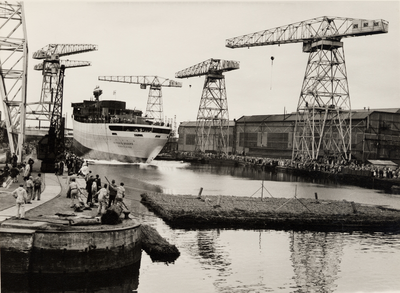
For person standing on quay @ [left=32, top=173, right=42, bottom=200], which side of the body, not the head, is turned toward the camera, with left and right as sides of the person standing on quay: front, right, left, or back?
back

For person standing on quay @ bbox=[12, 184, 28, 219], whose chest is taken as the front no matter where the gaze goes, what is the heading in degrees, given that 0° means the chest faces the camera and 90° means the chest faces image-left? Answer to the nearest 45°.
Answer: approximately 180°

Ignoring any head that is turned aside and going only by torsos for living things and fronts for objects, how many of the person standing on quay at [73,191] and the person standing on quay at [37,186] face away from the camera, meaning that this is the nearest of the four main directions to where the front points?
2

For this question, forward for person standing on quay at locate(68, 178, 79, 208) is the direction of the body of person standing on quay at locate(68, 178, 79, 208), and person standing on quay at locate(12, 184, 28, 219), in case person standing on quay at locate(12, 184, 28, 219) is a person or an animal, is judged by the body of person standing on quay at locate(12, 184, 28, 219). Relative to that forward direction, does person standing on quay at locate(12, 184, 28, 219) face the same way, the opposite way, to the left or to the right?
the same way

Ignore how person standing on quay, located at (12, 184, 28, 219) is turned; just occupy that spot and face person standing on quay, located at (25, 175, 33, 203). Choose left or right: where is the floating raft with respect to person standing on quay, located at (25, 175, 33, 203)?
right

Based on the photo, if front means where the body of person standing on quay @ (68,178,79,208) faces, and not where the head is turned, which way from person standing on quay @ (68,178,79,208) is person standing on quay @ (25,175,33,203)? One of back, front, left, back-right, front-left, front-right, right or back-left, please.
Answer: left

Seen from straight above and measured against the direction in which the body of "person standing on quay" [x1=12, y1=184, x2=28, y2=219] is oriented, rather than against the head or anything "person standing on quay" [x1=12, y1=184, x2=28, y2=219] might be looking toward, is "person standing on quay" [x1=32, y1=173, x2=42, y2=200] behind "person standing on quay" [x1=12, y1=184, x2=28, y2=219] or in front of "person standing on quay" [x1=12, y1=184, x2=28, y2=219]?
in front

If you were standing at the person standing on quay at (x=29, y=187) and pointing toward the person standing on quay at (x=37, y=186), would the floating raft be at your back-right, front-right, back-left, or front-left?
front-right

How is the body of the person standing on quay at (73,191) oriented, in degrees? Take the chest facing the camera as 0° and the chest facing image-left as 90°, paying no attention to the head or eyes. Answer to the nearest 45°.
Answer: approximately 180°

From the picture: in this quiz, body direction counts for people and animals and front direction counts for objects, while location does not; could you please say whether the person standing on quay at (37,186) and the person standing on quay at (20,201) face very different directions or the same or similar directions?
same or similar directions

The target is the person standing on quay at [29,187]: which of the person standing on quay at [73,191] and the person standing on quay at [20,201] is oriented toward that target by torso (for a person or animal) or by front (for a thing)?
the person standing on quay at [20,201]
